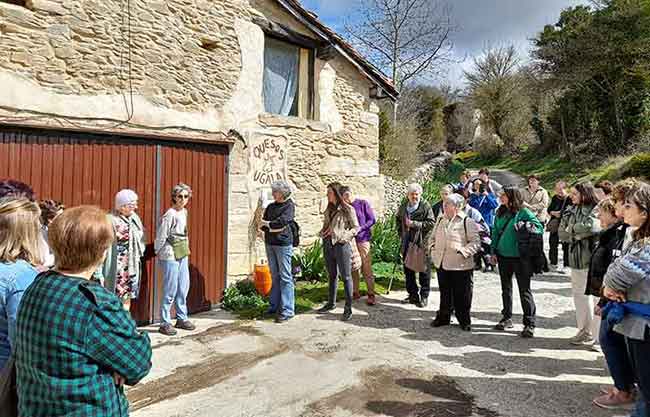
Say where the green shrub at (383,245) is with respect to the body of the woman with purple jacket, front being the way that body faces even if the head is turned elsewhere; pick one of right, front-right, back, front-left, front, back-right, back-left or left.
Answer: back-right

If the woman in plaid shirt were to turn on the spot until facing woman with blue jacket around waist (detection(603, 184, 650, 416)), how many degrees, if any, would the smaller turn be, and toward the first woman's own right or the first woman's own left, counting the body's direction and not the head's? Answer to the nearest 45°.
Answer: approximately 45° to the first woman's own right

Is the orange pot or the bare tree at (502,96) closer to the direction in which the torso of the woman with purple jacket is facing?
the orange pot

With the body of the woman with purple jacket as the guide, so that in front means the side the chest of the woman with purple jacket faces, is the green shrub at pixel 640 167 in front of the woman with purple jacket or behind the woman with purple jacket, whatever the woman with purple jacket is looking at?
behind

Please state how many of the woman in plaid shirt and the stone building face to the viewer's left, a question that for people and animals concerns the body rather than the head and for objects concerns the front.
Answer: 0

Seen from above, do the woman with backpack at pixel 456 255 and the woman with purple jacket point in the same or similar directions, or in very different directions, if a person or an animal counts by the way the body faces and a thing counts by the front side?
same or similar directions

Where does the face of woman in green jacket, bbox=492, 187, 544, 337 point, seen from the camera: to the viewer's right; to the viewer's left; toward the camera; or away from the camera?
to the viewer's left

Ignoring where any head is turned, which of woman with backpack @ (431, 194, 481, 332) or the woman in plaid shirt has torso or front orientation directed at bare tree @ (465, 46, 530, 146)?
the woman in plaid shirt

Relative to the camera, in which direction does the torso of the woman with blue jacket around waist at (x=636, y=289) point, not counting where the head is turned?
to the viewer's left

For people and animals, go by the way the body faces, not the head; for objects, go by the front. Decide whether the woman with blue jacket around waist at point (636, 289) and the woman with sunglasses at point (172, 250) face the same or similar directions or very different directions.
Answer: very different directions

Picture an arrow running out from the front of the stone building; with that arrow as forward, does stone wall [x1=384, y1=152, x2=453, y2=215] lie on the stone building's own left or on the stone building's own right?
on the stone building's own left

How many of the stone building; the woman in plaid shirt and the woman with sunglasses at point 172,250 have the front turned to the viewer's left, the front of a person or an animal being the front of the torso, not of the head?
0

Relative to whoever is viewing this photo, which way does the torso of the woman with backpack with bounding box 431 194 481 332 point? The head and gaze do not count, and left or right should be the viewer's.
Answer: facing the viewer and to the left of the viewer

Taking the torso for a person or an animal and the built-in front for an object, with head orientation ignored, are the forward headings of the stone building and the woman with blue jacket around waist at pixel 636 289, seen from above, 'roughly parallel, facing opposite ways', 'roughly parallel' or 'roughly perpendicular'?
roughly parallel, facing opposite ways

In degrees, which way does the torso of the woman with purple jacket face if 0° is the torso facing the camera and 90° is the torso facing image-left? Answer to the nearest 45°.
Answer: approximately 45°

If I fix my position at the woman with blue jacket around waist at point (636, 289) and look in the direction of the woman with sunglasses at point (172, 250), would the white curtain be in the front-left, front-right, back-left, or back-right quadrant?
front-right

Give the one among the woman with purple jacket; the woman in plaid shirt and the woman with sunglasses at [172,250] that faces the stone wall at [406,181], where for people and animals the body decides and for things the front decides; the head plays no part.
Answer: the woman in plaid shirt

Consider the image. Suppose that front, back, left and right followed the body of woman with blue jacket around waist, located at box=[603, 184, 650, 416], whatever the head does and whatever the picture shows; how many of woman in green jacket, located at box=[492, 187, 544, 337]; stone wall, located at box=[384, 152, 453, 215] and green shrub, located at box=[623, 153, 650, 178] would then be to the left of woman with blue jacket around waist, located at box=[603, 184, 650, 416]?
0

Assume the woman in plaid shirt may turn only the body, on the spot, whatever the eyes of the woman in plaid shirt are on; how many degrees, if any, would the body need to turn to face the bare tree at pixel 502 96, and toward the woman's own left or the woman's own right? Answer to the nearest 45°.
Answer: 0° — they already face it

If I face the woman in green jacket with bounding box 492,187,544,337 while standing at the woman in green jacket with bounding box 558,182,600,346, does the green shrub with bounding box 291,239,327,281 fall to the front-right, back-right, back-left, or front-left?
front-right

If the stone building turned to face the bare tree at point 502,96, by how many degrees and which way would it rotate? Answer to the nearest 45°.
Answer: approximately 90° to its left
